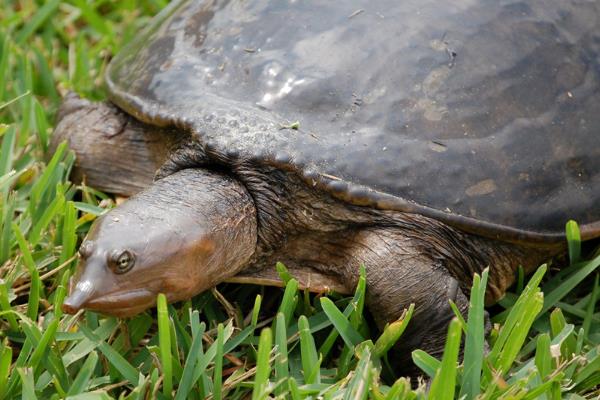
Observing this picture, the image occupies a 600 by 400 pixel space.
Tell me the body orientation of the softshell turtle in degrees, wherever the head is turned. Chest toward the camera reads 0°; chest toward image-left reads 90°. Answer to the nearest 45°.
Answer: approximately 45°
